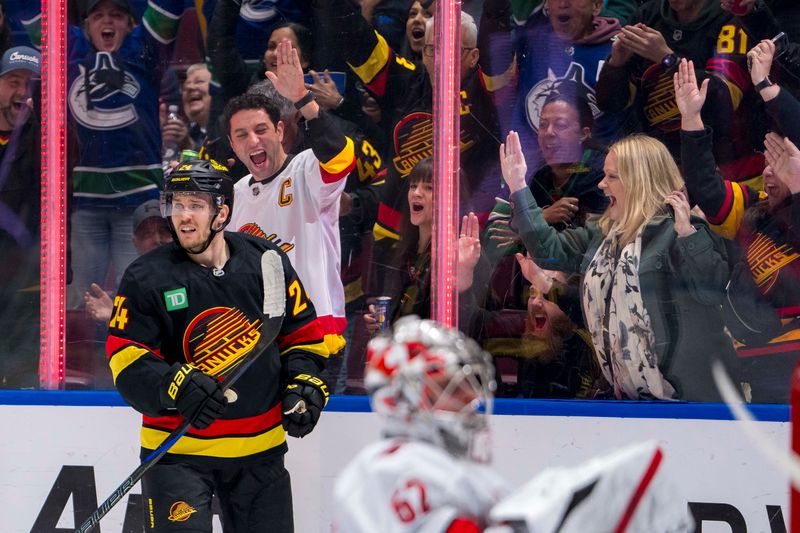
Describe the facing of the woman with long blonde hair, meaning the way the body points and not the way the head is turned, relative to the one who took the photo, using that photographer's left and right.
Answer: facing the viewer and to the left of the viewer

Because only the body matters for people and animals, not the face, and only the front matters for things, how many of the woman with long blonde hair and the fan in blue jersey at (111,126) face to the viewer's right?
0

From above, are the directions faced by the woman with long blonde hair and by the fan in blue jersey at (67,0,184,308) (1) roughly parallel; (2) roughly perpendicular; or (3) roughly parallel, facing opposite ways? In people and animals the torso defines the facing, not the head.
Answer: roughly perpendicular

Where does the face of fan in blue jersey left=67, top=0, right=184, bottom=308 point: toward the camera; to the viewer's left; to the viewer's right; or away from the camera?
toward the camera

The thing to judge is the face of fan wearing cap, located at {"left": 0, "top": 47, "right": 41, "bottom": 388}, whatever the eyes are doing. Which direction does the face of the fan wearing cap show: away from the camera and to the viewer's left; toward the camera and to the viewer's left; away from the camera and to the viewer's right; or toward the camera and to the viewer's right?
toward the camera and to the viewer's right

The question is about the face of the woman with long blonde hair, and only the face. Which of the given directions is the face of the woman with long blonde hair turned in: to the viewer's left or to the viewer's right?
to the viewer's left

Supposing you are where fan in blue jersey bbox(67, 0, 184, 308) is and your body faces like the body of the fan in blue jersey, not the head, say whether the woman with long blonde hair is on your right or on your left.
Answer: on your left

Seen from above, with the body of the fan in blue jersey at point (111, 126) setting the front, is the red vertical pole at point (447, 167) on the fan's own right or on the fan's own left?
on the fan's own left

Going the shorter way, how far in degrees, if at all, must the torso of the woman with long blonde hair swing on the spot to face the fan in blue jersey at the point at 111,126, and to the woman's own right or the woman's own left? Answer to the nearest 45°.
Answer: approximately 45° to the woman's own right

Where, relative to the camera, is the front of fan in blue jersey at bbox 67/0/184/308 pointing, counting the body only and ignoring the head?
toward the camera

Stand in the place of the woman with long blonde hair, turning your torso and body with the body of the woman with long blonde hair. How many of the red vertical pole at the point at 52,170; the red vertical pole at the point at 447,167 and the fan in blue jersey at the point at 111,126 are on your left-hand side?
0

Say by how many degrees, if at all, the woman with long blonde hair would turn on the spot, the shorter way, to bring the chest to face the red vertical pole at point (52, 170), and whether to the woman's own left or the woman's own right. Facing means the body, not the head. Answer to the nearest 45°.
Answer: approximately 45° to the woman's own right
